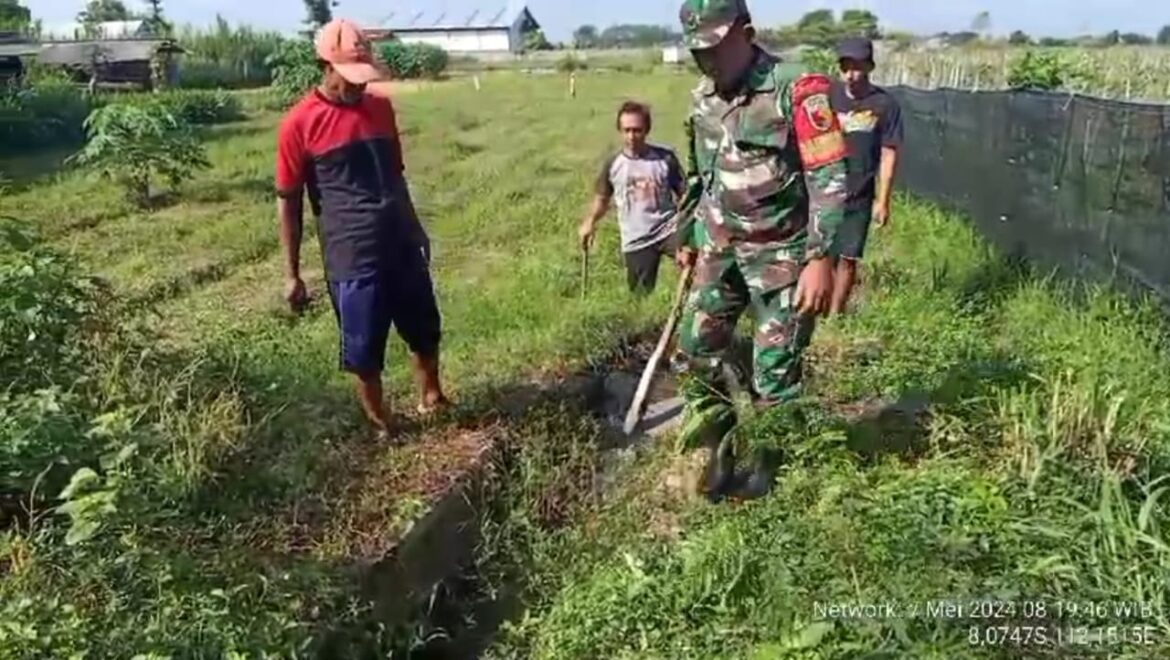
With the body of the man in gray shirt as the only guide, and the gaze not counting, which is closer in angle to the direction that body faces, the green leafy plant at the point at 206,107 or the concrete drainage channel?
the concrete drainage channel

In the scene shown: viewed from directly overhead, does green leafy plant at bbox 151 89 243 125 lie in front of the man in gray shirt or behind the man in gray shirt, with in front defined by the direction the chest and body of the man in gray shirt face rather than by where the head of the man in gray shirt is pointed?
behind

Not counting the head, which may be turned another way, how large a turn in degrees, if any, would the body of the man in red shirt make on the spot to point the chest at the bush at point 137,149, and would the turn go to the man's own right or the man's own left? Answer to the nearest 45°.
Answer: approximately 135° to the man's own left

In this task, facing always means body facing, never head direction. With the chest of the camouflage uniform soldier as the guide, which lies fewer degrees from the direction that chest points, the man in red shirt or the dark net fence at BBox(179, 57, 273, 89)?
the man in red shirt

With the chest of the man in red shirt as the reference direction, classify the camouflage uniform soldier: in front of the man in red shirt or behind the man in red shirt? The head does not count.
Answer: in front

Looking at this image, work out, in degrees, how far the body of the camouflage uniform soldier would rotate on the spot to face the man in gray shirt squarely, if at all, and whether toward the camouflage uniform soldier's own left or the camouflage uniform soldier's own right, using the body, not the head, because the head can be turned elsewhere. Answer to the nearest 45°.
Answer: approximately 135° to the camouflage uniform soldier's own right

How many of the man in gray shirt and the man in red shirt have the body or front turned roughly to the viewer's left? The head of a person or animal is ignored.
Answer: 0

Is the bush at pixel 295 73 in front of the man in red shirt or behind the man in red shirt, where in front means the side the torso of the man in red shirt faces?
behind

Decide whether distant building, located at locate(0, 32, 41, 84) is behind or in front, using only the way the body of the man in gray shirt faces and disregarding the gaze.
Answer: behind

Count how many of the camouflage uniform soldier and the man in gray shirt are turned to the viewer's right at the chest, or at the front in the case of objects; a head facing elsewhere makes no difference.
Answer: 0

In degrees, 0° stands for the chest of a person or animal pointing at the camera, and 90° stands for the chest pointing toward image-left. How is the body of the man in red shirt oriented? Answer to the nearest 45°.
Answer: approximately 315°
